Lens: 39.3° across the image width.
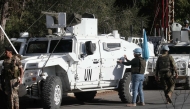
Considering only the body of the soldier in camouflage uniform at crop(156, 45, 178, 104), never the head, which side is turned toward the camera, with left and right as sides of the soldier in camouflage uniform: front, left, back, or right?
back

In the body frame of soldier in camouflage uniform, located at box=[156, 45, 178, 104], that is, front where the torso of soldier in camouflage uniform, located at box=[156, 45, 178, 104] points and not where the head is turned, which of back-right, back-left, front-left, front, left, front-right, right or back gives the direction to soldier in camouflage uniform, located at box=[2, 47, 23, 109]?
back-left

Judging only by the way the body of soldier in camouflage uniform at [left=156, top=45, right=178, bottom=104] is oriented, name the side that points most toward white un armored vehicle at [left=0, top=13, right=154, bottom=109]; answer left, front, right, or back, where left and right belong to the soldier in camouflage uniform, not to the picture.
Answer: left

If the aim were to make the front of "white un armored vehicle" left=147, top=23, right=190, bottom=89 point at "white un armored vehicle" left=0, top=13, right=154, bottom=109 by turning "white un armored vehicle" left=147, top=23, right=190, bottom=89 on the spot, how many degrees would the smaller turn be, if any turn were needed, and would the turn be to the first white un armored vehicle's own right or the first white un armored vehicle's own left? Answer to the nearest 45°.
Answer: approximately 45° to the first white un armored vehicle's own right

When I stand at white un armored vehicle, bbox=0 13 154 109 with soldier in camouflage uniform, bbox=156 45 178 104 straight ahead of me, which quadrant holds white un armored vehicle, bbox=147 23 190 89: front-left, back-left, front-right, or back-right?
front-left

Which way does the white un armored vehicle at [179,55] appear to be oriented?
toward the camera

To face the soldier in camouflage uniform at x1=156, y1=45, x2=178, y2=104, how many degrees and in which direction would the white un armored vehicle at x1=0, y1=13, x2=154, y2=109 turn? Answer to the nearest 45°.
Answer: approximately 135° to its left

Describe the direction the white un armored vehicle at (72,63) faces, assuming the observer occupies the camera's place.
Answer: facing the viewer and to the left of the viewer

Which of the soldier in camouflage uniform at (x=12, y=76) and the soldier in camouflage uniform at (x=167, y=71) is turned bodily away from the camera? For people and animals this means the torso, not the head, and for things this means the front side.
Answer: the soldier in camouflage uniform at (x=167, y=71)

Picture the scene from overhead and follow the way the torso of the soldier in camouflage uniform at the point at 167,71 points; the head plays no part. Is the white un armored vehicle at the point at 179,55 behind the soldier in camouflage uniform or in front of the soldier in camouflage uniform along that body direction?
in front
